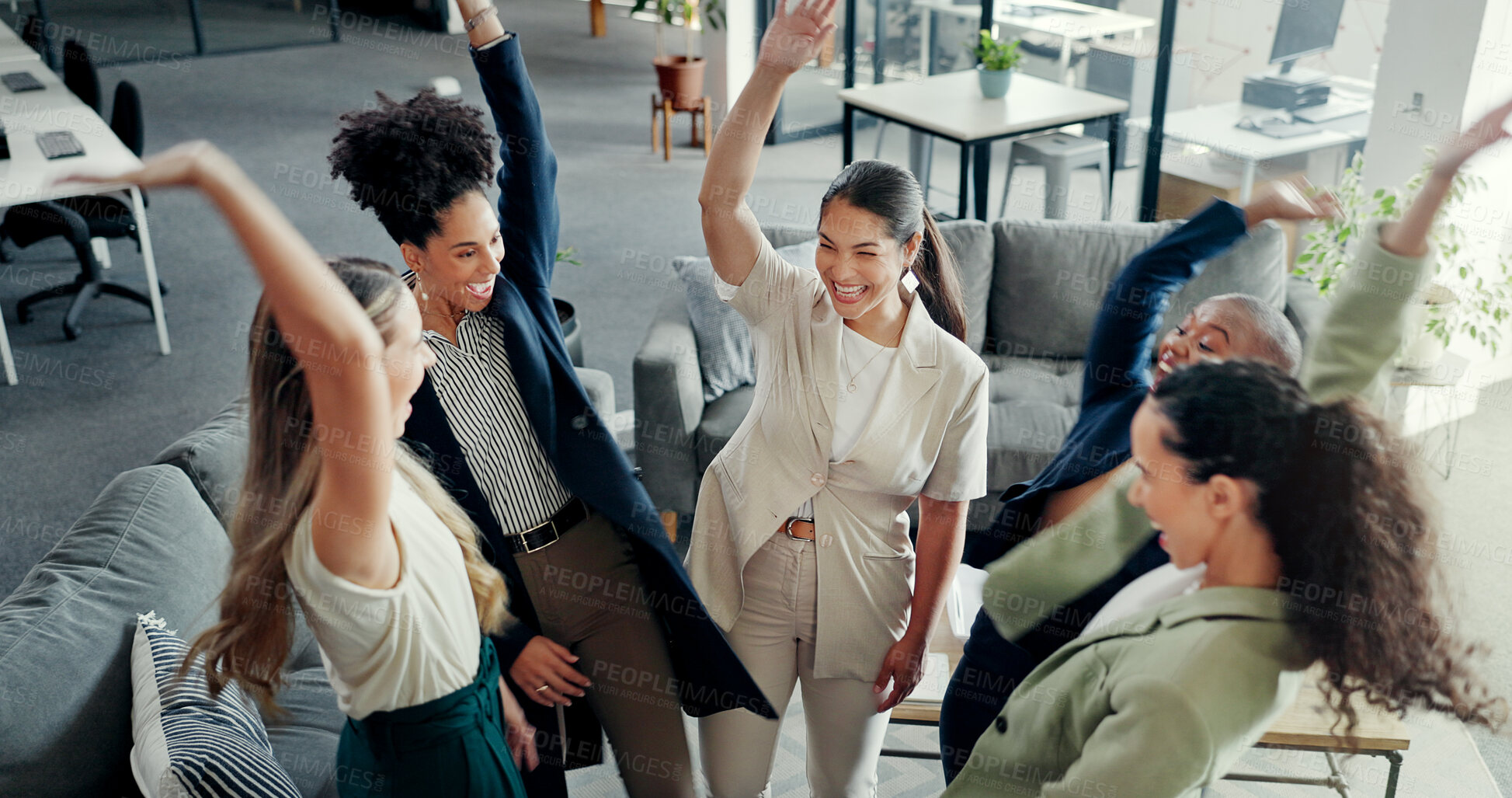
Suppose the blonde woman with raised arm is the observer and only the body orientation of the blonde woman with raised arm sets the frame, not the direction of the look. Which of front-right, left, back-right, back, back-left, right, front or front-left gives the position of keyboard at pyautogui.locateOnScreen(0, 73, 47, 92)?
left

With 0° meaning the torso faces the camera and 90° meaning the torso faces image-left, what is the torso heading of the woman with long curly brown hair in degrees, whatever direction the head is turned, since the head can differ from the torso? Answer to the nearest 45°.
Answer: approximately 90°

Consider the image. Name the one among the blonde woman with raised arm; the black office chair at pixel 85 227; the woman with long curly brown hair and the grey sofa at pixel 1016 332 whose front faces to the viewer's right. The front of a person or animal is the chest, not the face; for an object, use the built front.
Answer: the blonde woman with raised arm

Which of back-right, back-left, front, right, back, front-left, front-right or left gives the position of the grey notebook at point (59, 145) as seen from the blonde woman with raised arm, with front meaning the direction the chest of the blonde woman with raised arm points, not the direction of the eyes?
left

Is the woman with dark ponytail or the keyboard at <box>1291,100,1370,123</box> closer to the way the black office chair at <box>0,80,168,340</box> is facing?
the woman with dark ponytail

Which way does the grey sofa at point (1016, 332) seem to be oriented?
toward the camera

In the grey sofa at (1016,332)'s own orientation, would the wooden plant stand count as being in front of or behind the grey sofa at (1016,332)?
behind

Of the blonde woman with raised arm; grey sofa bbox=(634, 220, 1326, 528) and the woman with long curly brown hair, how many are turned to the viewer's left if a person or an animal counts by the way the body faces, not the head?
1

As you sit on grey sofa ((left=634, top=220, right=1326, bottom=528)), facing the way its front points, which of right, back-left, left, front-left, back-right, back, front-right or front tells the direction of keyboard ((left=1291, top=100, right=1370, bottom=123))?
back-left

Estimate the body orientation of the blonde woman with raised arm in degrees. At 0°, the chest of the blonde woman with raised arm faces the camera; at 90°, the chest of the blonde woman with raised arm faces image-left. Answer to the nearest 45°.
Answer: approximately 270°

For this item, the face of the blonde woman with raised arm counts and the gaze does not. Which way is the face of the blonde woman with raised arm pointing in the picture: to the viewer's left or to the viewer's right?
to the viewer's right

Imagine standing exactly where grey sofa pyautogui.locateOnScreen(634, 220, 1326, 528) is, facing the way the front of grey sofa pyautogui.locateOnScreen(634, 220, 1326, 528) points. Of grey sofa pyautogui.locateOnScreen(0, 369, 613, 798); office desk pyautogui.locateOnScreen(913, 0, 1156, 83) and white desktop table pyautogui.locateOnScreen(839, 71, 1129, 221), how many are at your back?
2

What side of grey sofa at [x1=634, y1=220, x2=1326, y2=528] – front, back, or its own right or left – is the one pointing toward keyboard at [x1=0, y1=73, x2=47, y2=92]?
right
